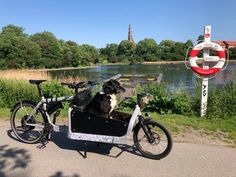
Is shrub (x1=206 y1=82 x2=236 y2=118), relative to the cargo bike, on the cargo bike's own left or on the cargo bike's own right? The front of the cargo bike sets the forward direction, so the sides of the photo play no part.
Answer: on the cargo bike's own left

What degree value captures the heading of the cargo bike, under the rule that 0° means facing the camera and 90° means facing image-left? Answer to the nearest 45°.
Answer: approximately 315°

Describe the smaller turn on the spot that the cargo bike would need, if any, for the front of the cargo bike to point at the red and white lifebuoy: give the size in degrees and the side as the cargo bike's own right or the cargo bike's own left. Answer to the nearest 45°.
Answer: approximately 90° to the cargo bike's own left
